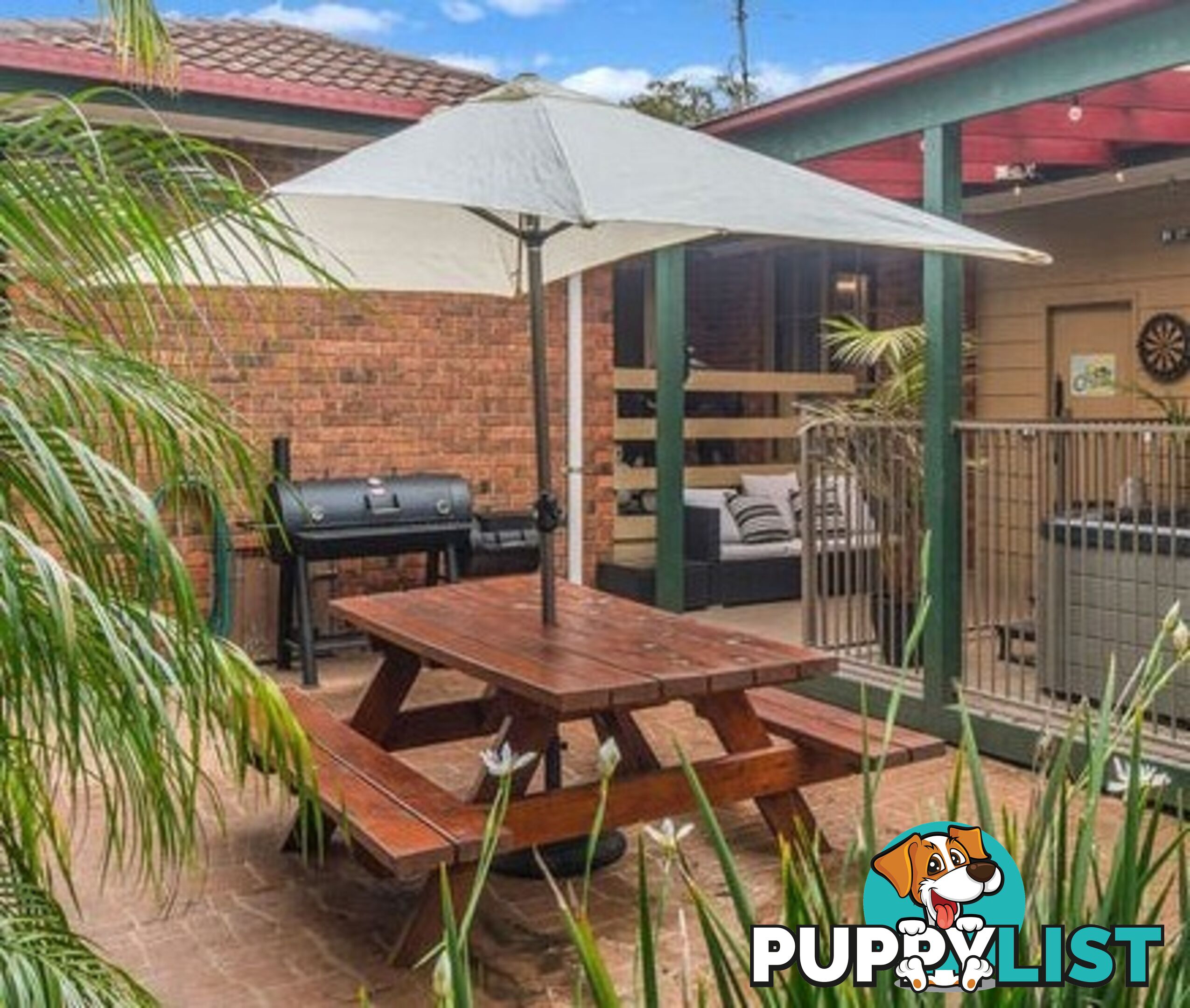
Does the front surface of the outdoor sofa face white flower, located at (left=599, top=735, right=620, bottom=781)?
yes

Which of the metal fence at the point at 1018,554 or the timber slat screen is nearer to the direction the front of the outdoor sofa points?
the metal fence

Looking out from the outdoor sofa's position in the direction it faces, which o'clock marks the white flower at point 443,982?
The white flower is roughly at 12 o'clock from the outdoor sofa.

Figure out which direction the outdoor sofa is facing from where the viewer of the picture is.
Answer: facing the viewer

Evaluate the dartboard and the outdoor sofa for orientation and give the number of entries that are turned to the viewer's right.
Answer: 0

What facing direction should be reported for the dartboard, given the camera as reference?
facing the viewer and to the left of the viewer

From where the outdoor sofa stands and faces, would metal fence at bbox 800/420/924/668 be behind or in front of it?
in front

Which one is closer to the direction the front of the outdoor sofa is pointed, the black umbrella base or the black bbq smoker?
the black umbrella base

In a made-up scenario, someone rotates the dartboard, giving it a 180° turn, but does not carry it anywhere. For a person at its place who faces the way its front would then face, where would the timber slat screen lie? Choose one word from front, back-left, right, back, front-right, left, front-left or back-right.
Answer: back-left

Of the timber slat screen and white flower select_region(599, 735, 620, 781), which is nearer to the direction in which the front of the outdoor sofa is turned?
the white flower

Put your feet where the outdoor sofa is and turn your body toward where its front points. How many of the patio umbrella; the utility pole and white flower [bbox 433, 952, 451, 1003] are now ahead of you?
2

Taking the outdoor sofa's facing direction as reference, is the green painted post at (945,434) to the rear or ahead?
ahead

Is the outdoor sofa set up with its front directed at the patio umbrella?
yes

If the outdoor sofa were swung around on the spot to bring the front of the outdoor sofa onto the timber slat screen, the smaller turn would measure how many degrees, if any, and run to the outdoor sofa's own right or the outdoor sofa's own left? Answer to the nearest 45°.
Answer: approximately 180°

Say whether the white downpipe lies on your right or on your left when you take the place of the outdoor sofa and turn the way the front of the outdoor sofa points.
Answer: on your right
